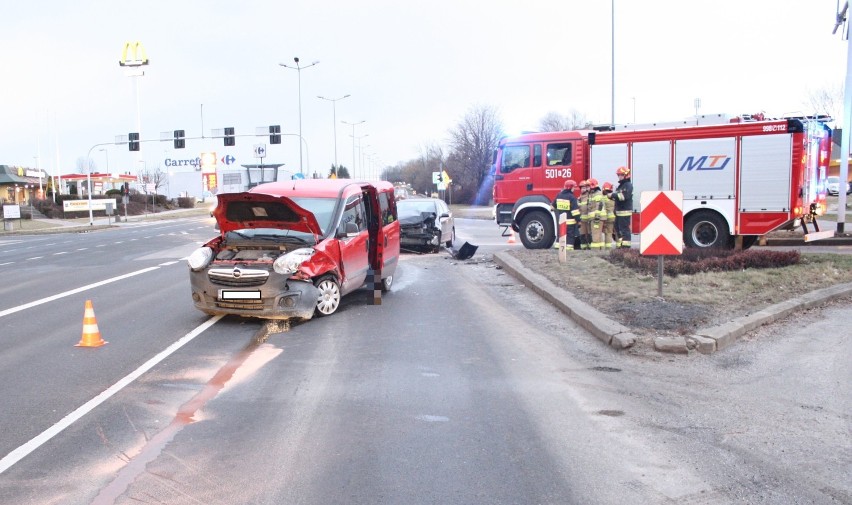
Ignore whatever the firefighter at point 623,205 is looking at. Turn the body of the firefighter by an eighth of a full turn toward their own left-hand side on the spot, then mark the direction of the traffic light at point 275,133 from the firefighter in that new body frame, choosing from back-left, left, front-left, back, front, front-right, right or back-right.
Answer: right

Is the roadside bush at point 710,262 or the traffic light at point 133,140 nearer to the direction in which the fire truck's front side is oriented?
the traffic light

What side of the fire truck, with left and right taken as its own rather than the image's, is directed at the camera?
left

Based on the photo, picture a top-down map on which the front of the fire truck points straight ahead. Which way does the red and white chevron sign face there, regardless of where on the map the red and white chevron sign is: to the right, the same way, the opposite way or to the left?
to the left

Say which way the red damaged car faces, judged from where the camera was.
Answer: facing the viewer and to the left of the viewer

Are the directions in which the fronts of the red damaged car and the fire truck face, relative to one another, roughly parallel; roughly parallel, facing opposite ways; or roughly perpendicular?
roughly perpendicular

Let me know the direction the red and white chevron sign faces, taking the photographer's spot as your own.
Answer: facing the viewer

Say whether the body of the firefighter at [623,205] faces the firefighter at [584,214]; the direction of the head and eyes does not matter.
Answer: yes

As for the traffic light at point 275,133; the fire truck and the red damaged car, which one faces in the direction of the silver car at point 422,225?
the fire truck

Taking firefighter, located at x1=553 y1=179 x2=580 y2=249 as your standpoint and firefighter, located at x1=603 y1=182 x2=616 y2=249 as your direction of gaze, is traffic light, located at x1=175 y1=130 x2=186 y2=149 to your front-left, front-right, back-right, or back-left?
back-left

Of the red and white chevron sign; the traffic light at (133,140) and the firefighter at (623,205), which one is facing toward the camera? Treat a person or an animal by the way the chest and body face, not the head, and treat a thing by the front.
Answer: the red and white chevron sign
